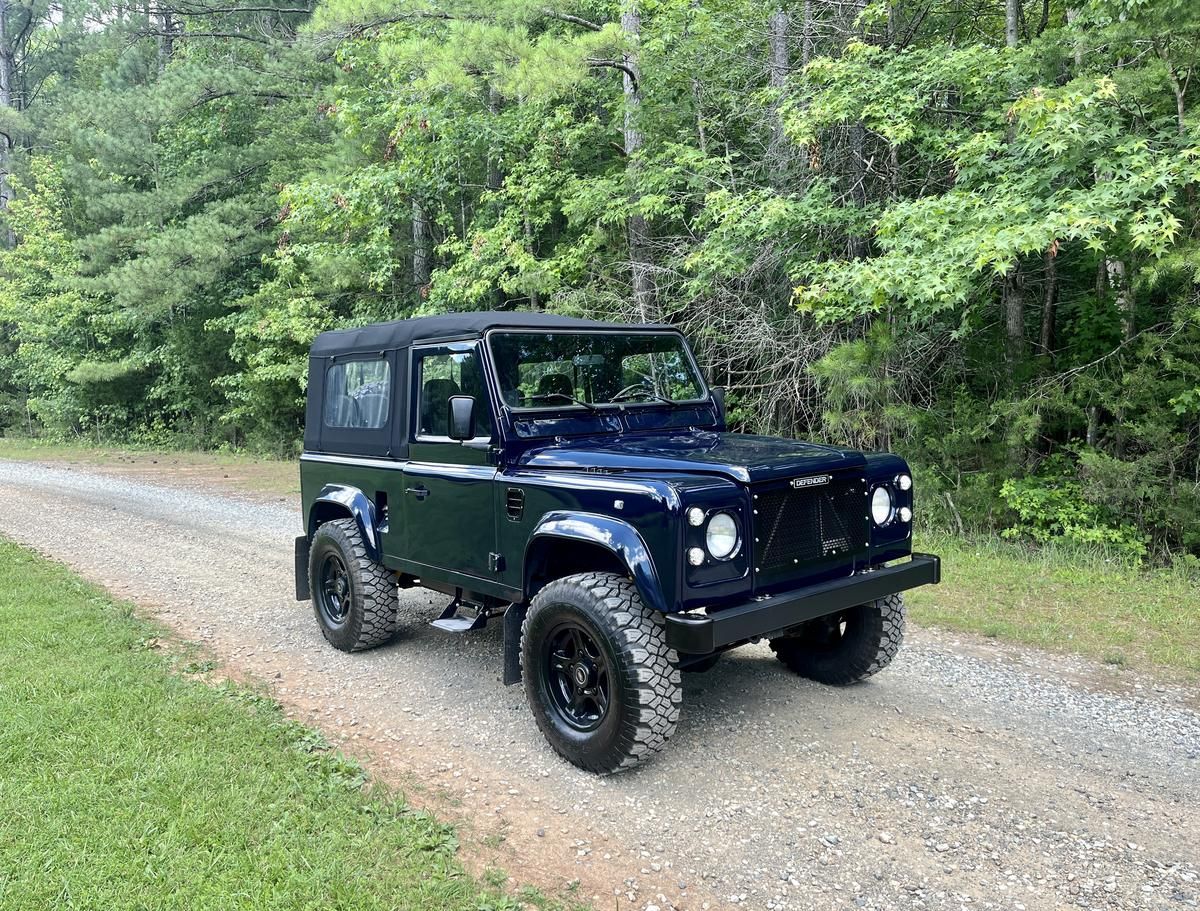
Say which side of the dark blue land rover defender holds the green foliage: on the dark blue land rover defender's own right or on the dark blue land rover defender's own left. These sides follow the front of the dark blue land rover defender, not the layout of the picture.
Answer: on the dark blue land rover defender's own left

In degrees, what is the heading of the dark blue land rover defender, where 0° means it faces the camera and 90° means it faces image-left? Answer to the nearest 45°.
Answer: approximately 315°
